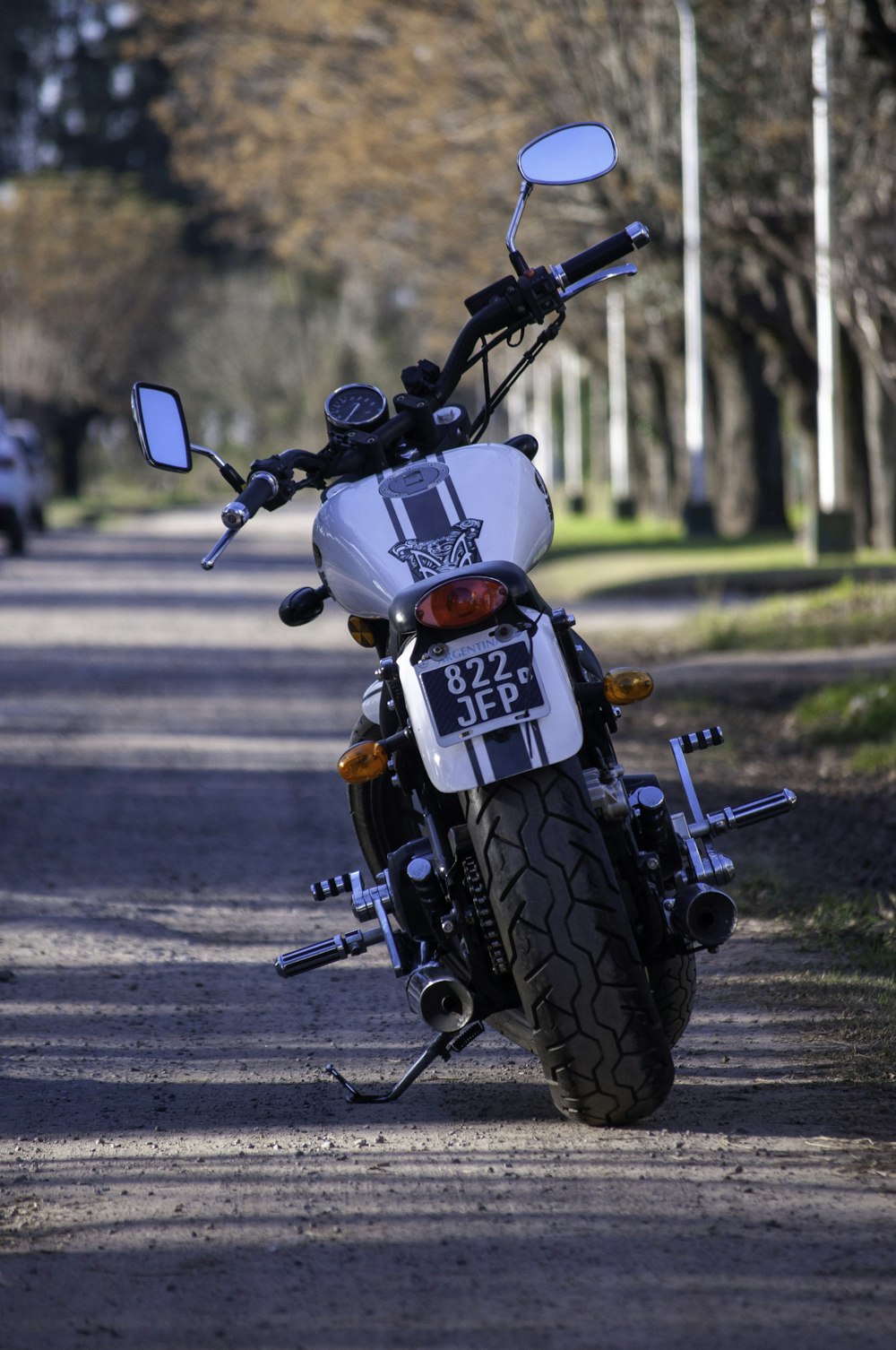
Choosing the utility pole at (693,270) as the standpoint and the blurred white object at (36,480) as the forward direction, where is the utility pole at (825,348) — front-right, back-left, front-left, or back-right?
back-left

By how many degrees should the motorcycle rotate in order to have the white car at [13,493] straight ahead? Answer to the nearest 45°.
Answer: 0° — it already faces it

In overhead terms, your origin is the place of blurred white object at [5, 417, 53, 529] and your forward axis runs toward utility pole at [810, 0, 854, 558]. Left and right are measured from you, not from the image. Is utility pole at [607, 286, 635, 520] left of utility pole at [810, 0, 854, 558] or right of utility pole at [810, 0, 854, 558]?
left

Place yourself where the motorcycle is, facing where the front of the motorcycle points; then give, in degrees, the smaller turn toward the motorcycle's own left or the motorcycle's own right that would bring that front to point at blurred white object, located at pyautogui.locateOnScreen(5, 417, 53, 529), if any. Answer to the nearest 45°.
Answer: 0° — it already faces it

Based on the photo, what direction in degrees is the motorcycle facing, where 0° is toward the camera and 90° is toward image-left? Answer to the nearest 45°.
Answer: approximately 180°

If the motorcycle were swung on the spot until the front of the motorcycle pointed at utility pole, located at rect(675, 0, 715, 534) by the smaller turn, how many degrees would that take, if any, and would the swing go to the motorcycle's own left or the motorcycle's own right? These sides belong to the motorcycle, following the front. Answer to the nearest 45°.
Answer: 0° — it already faces it
